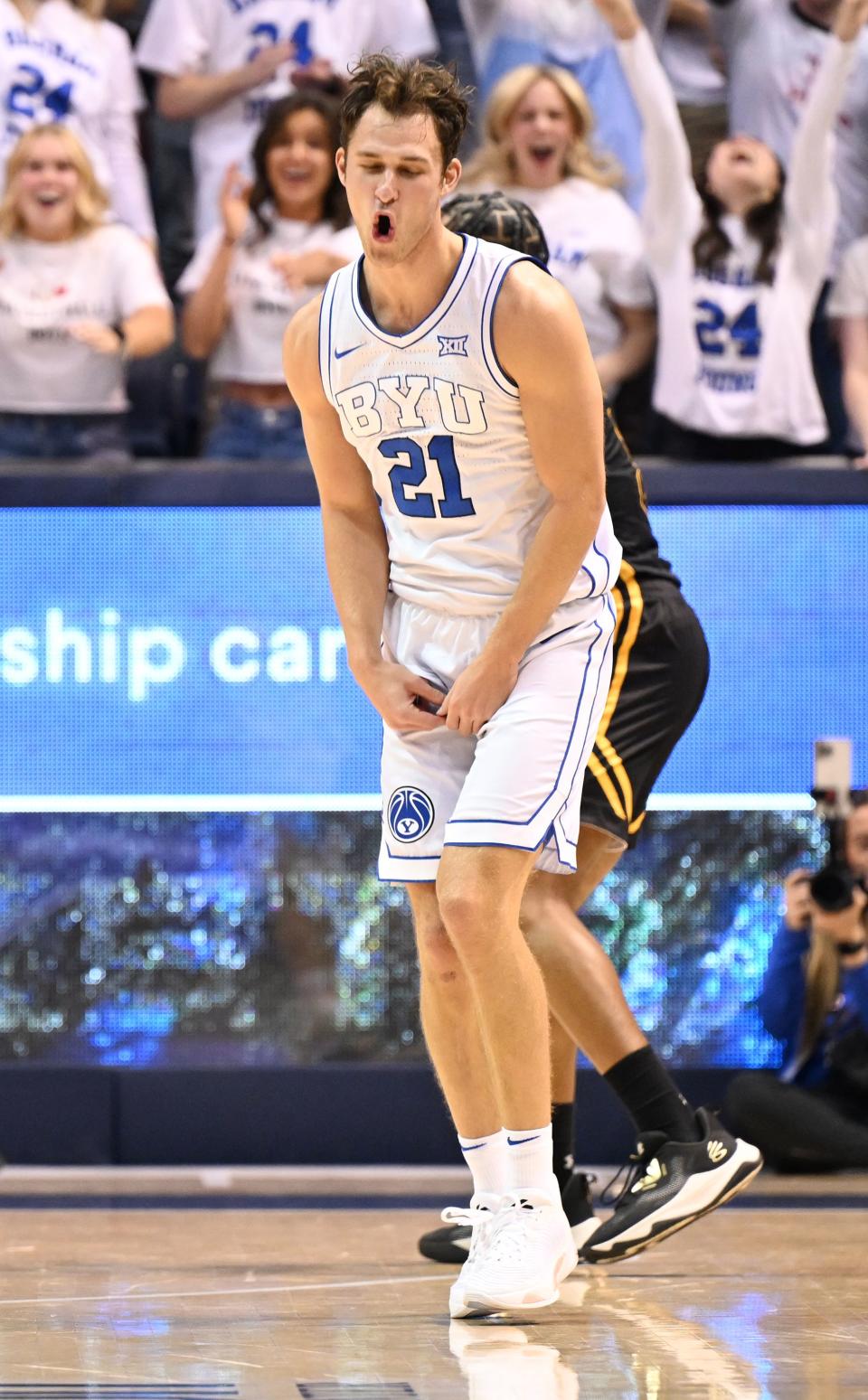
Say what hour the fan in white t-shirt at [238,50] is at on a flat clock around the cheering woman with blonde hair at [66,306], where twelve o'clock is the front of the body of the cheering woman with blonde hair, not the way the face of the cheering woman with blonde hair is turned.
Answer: The fan in white t-shirt is roughly at 7 o'clock from the cheering woman with blonde hair.

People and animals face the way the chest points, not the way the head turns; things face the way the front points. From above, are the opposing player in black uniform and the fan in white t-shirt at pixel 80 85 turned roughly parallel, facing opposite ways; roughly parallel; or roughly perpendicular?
roughly perpendicular

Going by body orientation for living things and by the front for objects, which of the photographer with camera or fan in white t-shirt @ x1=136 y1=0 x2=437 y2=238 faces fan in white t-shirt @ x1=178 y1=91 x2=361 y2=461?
fan in white t-shirt @ x1=136 y1=0 x2=437 y2=238

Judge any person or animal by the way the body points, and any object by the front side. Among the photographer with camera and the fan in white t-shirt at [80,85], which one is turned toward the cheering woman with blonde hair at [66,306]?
the fan in white t-shirt

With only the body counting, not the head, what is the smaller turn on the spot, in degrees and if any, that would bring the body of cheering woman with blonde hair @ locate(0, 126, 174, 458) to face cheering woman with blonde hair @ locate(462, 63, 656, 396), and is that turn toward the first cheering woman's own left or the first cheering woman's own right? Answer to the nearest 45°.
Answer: approximately 90° to the first cheering woman's own left

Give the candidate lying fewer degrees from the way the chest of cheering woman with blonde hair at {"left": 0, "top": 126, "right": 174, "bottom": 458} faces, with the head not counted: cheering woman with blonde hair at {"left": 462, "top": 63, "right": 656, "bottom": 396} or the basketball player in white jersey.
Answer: the basketball player in white jersey

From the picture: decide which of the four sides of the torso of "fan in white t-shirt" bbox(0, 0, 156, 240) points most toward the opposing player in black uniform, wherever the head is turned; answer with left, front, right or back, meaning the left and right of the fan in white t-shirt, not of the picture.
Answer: front

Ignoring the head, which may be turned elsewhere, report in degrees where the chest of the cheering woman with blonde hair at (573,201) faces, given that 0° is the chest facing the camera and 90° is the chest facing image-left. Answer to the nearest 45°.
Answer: approximately 0°

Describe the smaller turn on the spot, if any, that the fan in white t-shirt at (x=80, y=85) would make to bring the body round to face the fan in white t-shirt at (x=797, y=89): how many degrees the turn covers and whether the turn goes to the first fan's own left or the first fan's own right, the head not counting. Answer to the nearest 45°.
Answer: approximately 90° to the first fan's own left

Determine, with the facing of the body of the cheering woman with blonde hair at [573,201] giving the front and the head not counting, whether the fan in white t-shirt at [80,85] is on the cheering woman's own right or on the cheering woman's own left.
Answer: on the cheering woman's own right
